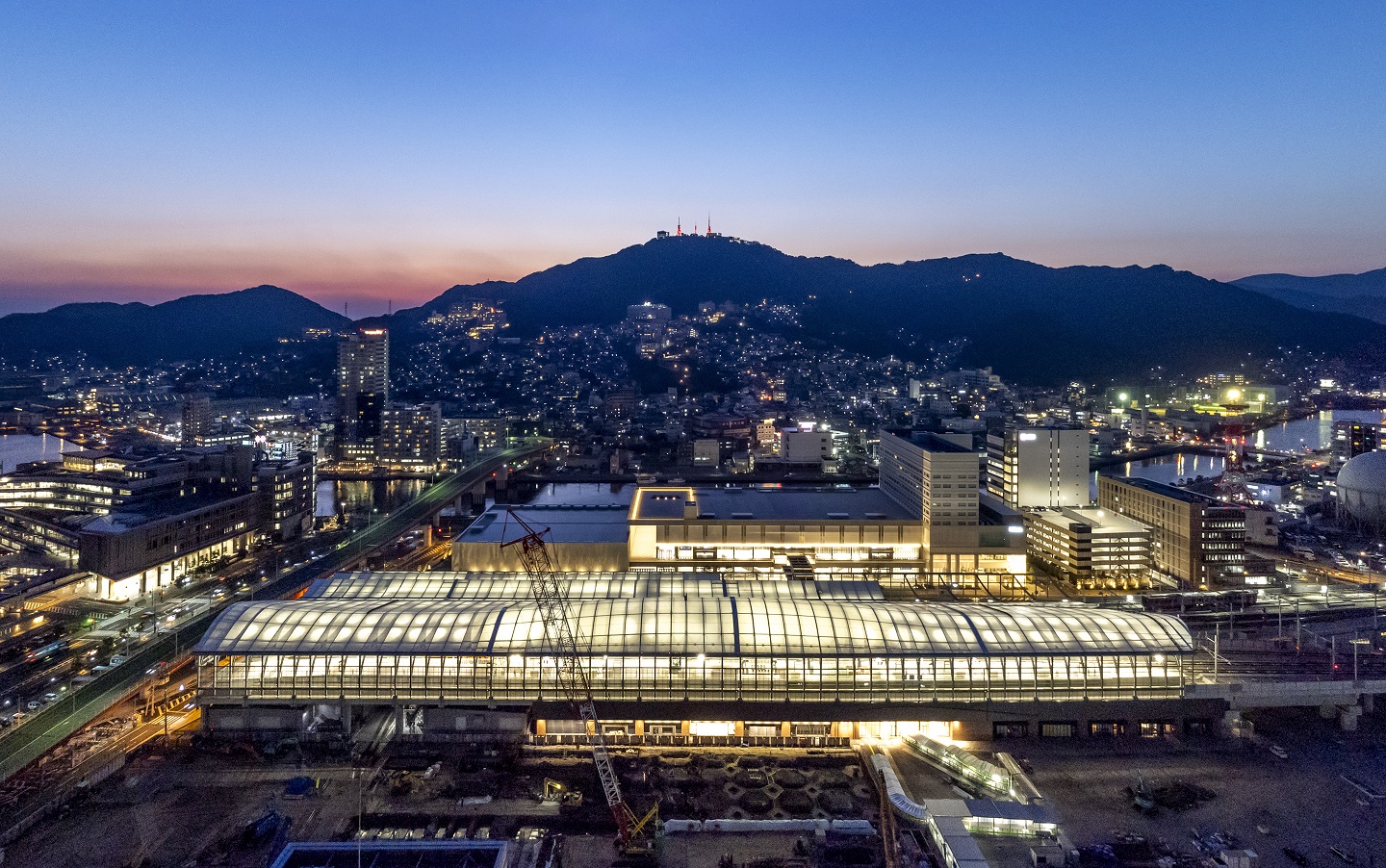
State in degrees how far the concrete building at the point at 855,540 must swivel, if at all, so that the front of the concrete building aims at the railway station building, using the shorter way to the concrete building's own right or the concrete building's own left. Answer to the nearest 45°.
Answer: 0° — it already faces it

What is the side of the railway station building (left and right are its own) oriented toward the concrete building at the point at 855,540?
back

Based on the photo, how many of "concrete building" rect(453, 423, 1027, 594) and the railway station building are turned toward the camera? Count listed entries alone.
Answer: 2

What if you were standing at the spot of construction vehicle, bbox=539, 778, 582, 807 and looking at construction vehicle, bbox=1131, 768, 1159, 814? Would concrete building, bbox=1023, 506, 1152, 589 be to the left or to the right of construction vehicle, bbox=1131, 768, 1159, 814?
left

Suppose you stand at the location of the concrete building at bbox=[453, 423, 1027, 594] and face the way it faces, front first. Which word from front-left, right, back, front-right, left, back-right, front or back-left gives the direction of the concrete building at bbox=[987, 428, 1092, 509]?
back-left

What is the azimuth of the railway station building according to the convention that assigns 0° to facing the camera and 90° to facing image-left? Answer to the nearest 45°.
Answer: approximately 0°

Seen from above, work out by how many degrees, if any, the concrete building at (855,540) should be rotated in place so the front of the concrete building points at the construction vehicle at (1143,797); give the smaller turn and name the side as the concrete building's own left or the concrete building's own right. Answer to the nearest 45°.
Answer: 0° — it already faces it
